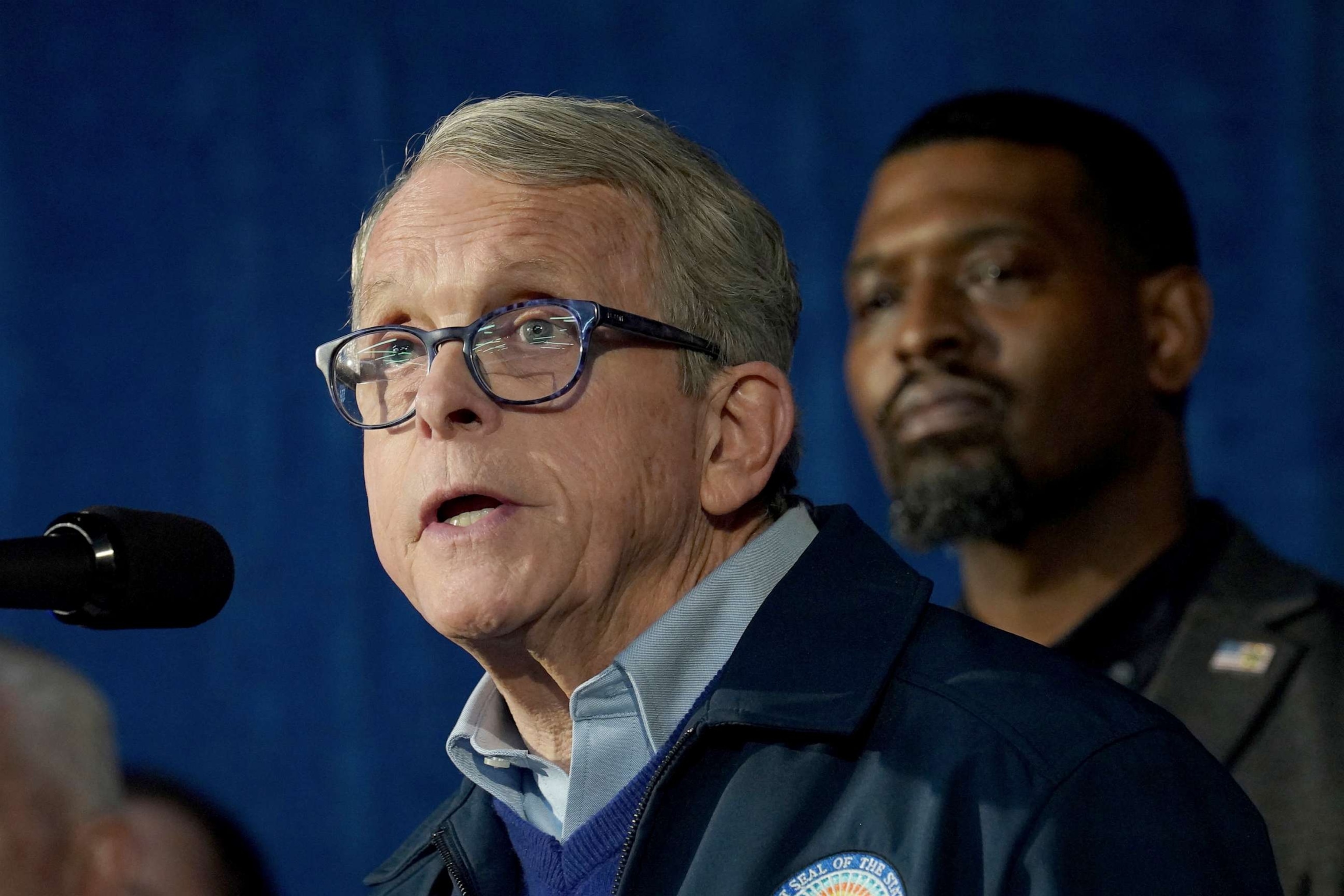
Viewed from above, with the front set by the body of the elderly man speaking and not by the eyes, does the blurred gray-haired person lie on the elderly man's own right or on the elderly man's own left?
on the elderly man's own right

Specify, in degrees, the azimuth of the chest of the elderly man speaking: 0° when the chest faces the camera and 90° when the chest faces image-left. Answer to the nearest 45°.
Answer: approximately 45°

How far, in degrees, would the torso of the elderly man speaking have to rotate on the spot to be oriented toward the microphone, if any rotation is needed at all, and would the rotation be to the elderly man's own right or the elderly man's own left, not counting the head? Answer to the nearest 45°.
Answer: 0° — they already face it
